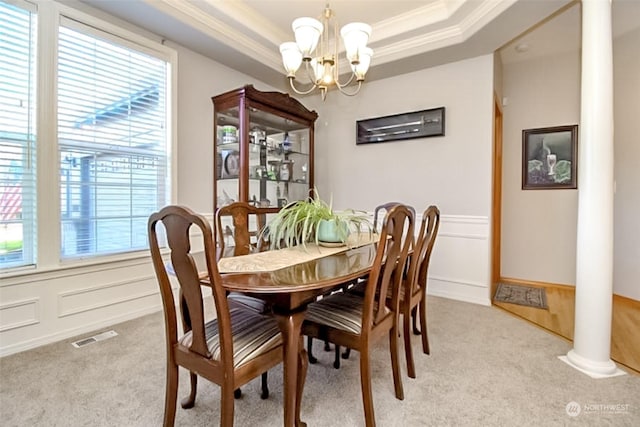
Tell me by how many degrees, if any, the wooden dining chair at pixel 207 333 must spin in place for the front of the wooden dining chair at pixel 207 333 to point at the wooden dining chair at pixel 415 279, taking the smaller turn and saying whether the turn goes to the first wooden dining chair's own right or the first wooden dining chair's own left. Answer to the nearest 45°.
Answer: approximately 45° to the first wooden dining chair's own right

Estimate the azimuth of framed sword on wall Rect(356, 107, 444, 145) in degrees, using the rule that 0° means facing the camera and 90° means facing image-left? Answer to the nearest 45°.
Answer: approximately 45°

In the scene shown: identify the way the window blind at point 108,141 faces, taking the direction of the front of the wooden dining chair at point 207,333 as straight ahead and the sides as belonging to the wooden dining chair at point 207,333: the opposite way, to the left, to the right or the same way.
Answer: to the right

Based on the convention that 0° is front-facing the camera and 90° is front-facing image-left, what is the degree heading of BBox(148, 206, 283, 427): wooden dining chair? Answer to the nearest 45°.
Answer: approximately 225°

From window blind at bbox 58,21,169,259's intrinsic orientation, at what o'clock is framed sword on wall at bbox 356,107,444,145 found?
The framed sword on wall is roughly at 11 o'clock from the window blind.
